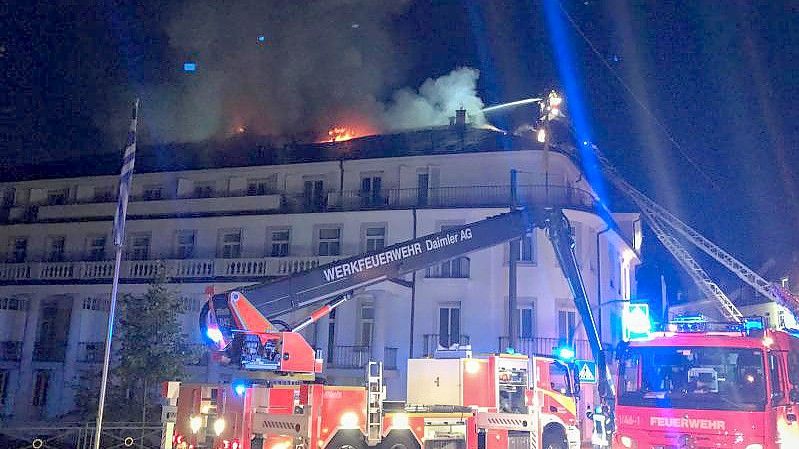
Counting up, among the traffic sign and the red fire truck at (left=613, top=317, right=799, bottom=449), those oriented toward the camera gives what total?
2

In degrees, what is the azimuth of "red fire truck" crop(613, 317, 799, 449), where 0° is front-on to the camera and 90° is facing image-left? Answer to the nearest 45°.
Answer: approximately 0°

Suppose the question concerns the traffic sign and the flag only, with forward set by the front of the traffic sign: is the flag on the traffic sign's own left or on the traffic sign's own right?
on the traffic sign's own right

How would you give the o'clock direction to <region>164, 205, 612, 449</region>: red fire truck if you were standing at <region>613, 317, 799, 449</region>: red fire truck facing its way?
<region>164, 205, 612, 449</region>: red fire truck is roughly at 3 o'clock from <region>613, 317, 799, 449</region>: red fire truck.

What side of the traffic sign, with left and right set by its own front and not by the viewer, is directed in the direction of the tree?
right

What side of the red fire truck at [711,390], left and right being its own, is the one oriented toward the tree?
right

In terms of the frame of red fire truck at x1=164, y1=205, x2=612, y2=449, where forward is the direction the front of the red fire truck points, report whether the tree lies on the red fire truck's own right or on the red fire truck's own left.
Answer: on the red fire truck's own left

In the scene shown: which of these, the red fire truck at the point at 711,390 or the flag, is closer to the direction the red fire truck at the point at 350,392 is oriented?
the red fire truck

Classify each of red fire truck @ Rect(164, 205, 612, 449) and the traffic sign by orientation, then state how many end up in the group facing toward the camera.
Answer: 1

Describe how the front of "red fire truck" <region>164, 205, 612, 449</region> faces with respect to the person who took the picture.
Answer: facing away from the viewer and to the right of the viewer
